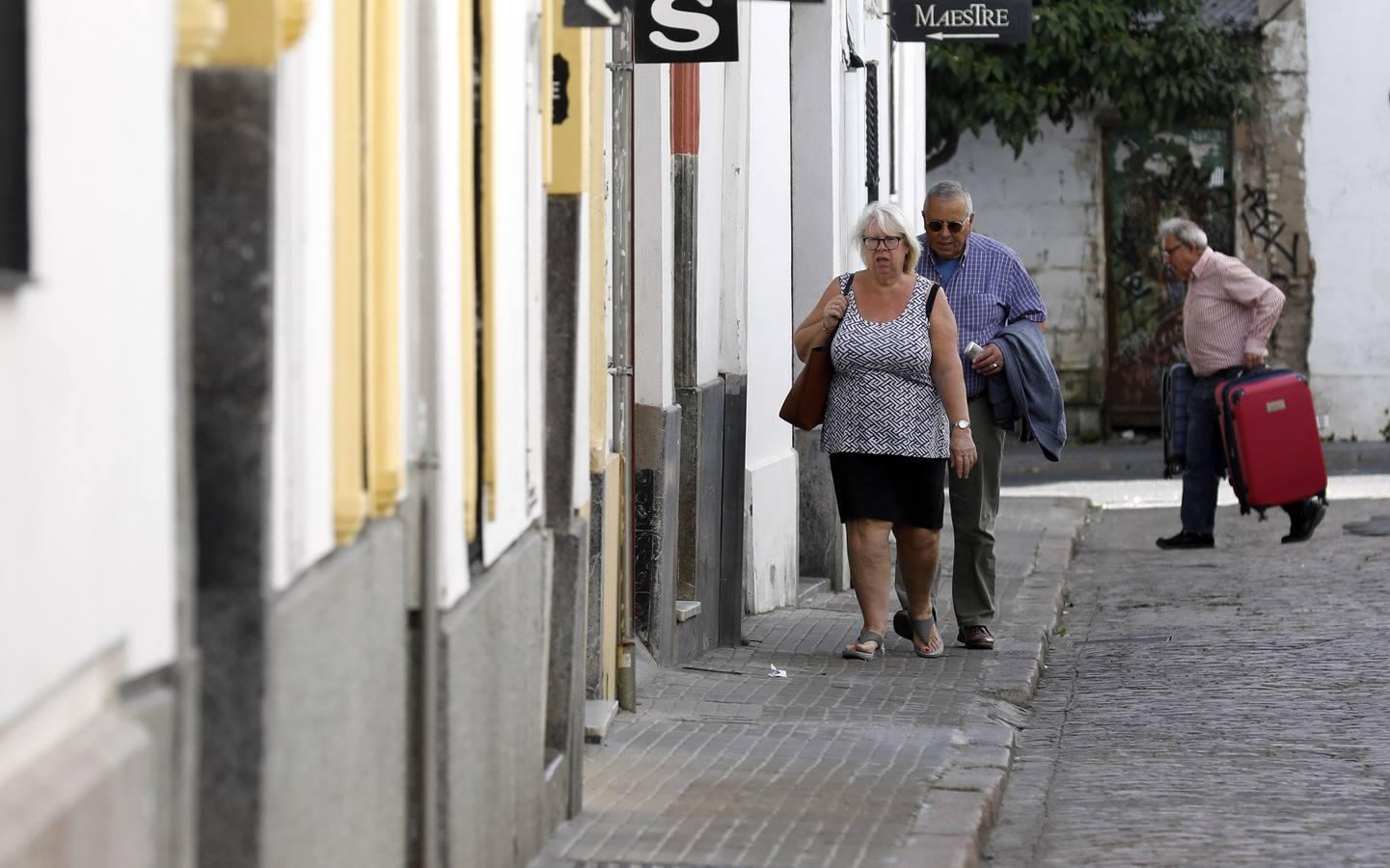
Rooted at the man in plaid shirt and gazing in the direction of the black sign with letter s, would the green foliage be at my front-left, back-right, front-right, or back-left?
back-right

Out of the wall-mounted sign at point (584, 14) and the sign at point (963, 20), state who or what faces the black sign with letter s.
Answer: the sign

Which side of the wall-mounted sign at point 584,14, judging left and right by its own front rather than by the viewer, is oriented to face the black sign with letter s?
back

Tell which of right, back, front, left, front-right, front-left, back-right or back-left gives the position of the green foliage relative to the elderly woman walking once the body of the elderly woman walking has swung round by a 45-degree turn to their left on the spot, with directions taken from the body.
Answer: back-left

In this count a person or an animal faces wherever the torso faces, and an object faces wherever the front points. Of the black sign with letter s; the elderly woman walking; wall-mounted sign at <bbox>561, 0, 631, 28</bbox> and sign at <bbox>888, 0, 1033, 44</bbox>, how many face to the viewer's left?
0

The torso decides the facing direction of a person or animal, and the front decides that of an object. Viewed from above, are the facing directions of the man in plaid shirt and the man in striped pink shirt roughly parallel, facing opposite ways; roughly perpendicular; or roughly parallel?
roughly perpendicular

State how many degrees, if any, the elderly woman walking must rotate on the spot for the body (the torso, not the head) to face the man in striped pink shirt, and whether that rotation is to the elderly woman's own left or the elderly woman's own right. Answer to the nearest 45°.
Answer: approximately 180°

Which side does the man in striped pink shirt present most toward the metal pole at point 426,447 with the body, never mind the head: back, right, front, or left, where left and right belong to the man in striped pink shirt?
left

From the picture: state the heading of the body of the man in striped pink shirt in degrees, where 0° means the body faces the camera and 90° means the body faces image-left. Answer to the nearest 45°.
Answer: approximately 90°

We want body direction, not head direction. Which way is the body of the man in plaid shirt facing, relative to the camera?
toward the camera

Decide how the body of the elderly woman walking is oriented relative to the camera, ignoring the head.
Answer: toward the camera
